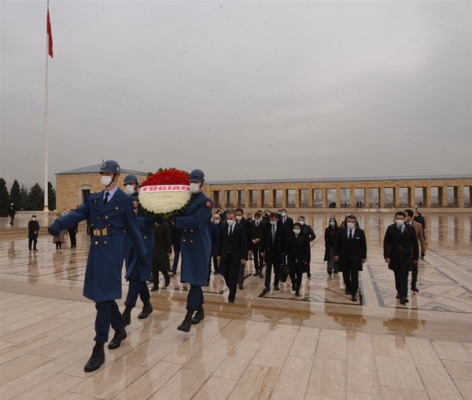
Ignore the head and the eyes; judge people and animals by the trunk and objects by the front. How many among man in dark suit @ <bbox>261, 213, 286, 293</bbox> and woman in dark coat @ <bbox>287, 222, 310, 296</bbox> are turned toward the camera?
2

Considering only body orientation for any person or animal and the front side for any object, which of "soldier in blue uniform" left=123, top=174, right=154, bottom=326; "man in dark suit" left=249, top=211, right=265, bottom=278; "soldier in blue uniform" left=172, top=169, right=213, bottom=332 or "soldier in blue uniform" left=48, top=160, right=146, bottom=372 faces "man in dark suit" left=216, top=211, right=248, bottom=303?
"man in dark suit" left=249, top=211, right=265, bottom=278

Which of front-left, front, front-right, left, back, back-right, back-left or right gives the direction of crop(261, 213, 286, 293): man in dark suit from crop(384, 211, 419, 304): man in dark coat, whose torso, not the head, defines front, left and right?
right

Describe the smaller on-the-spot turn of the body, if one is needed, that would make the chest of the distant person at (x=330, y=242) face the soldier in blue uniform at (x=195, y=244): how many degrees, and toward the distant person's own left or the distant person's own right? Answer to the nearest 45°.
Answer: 0° — they already face them

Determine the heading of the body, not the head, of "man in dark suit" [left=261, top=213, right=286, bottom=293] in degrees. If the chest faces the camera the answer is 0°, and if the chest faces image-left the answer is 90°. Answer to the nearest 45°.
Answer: approximately 0°

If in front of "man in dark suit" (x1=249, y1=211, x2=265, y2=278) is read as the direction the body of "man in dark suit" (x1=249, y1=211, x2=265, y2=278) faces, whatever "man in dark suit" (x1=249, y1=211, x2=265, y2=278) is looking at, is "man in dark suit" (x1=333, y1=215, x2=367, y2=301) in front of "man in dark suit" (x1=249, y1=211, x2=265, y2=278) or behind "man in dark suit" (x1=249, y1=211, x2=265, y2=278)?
in front

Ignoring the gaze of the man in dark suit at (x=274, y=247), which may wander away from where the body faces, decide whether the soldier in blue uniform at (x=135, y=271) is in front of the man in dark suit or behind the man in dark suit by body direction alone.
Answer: in front

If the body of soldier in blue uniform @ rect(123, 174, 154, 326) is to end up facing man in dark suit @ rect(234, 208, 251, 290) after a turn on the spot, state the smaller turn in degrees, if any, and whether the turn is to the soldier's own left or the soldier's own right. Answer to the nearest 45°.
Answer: approximately 180°

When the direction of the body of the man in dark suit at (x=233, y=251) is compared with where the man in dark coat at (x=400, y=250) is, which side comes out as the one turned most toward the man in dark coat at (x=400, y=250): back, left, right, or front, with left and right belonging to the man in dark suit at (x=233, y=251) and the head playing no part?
left

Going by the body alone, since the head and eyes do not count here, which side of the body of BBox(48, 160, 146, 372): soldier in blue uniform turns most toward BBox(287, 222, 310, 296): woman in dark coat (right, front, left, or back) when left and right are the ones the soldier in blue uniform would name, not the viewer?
back

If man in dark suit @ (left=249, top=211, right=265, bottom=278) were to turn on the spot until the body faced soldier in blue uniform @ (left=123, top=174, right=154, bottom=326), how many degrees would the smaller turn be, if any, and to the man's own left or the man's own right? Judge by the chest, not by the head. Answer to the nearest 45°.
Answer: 0° — they already face them

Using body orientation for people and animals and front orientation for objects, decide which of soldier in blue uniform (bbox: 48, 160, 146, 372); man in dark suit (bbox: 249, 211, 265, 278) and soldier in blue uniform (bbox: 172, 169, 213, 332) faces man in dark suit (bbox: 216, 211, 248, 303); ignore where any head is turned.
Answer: man in dark suit (bbox: 249, 211, 265, 278)

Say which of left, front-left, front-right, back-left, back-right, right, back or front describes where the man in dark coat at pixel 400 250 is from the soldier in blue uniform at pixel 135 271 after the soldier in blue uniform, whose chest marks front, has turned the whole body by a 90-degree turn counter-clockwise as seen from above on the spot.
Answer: front-left
